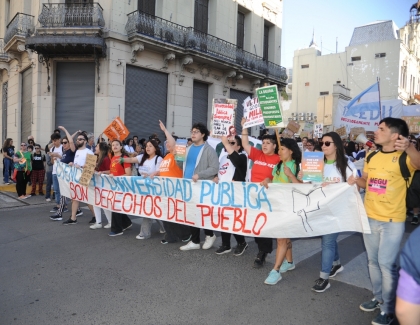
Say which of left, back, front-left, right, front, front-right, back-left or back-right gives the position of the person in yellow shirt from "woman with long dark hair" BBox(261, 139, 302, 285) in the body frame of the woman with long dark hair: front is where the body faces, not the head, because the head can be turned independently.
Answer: left

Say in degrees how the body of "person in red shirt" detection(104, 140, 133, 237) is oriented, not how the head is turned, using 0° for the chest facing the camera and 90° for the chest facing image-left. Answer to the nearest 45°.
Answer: approximately 45°

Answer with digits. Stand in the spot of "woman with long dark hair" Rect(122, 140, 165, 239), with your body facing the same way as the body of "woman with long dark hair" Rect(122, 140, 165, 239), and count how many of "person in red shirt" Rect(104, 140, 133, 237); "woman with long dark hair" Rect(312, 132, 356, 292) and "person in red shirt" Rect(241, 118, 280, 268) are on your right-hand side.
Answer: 1

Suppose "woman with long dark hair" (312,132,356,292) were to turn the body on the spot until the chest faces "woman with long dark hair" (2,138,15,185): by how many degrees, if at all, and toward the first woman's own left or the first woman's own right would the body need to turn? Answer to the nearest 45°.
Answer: approximately 90° to the first woman's own right

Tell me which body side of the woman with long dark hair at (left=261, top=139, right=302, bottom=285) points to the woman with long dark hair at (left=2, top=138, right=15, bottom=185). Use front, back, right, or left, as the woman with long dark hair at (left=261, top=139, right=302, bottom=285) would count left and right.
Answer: right

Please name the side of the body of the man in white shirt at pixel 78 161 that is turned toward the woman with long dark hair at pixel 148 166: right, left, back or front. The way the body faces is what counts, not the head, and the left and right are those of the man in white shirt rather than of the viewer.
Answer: left

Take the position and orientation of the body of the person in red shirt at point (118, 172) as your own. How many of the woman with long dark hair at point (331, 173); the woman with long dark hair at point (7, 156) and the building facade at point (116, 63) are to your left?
1

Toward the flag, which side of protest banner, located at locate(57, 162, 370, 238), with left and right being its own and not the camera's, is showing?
back

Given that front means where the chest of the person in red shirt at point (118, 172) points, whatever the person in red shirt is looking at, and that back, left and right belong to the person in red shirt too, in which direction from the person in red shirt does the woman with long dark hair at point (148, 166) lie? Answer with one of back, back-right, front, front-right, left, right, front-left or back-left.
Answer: left

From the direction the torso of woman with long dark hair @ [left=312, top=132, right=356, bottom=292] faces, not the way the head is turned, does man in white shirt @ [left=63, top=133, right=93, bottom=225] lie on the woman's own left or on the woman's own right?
on the woman's own right
